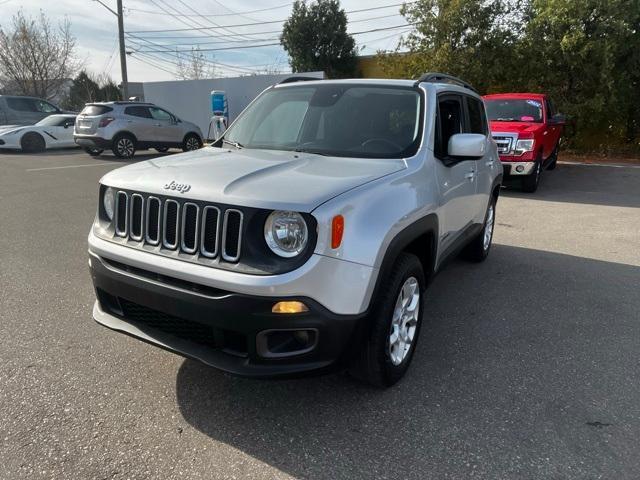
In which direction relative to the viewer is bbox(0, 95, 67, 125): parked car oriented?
to the viewer's right

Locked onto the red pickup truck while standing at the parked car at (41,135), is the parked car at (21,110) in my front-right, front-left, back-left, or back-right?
back-left

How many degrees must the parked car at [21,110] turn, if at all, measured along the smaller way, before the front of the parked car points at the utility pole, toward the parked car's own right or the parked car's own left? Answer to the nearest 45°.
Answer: approximately 45° to the parked car's own left

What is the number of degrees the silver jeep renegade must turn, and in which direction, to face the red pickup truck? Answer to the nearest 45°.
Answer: approximately 180°

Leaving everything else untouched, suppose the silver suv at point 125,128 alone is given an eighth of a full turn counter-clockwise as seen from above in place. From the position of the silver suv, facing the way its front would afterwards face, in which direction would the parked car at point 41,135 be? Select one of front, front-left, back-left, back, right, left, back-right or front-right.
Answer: front-left

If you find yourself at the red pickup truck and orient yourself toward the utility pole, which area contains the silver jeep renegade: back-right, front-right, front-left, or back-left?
back-left

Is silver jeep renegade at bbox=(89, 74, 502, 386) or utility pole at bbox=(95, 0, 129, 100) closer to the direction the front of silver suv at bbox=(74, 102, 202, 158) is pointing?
the utility pole

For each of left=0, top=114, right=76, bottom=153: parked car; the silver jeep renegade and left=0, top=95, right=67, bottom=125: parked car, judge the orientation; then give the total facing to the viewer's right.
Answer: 1

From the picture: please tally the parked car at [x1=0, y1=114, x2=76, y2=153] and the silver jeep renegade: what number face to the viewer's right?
0

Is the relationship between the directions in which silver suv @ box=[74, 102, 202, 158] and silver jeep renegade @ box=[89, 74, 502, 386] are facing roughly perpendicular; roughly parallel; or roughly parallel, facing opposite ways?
roughly parallel, facing opposite ways
